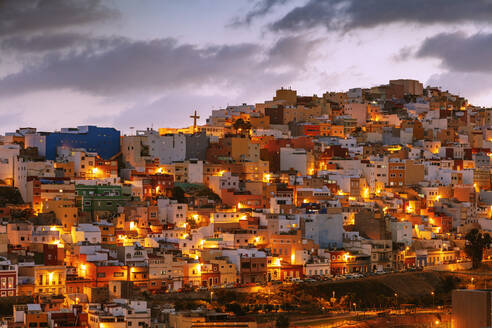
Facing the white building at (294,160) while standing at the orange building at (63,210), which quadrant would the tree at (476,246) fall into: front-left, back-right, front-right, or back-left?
front-right

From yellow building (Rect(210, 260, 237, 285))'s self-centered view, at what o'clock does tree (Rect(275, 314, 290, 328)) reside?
The tree is roughly at 11 o'clock from the yellow building.

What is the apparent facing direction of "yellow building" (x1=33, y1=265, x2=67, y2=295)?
toward the camera

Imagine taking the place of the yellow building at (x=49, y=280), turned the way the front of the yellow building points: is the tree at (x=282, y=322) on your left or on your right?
on your left

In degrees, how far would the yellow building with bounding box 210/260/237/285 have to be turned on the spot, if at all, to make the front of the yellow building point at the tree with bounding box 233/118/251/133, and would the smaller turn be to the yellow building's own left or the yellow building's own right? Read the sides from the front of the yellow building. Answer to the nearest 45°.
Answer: approximately 180°

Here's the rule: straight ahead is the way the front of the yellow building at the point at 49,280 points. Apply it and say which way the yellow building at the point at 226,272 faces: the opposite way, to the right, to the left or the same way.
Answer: the same way

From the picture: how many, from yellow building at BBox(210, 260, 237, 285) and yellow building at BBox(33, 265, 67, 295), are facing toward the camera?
2

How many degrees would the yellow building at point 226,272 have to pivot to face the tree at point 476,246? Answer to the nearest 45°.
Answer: approximately 135° to its left

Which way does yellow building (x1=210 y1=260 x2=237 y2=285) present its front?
toward the camera

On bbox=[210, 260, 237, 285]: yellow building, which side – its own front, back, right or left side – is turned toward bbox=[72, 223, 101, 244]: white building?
right

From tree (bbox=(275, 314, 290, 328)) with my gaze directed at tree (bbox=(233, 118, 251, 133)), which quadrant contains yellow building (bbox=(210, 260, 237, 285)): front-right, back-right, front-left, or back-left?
front-left
